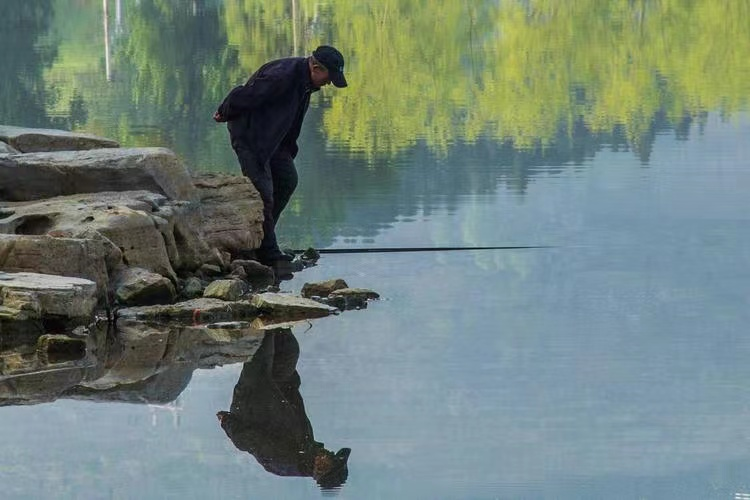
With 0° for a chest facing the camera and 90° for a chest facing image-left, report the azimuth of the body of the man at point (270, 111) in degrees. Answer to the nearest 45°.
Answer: approximately 270°

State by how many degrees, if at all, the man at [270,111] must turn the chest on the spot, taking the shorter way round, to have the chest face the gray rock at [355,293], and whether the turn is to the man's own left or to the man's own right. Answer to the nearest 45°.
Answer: approximately 90° to the man's own right

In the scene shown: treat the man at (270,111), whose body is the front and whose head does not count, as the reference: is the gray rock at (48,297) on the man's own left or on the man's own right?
on the man's own right

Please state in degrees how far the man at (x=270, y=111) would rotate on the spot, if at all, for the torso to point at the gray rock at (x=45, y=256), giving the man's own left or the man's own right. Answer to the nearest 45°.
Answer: approximately 135° to the man's own right

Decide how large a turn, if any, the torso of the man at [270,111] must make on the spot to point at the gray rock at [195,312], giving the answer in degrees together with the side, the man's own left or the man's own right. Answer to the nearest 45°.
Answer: approximately 90° to the man's own right

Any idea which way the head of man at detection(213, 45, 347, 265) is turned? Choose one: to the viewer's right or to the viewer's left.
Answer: to the viewer's right

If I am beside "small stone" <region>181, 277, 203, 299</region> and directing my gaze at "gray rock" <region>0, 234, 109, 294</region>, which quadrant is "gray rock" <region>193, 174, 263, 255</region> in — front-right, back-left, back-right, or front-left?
back-right

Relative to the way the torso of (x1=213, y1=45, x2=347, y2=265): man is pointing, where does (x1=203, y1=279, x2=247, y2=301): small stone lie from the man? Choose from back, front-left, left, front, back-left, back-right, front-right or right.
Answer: right

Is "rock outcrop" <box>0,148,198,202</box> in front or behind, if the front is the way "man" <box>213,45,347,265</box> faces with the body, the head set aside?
behind
